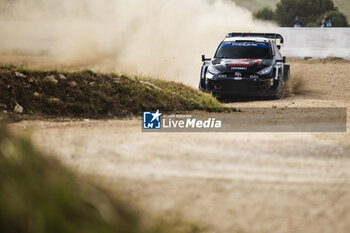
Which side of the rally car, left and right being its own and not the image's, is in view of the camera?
front
